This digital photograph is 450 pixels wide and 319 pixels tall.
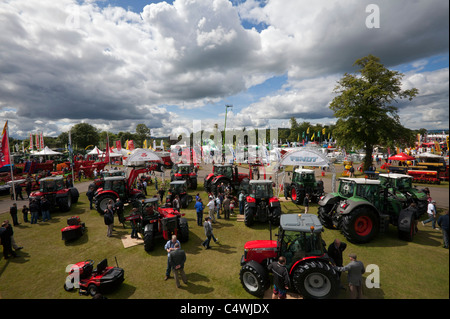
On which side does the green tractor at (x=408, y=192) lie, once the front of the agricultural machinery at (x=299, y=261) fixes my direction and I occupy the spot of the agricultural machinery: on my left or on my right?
on my right

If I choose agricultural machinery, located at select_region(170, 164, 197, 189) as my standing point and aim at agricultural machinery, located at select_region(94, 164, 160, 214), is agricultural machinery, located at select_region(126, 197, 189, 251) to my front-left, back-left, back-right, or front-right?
front-left

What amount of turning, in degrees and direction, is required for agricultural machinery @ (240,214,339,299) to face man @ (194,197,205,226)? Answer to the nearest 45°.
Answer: approximately 45° to its right

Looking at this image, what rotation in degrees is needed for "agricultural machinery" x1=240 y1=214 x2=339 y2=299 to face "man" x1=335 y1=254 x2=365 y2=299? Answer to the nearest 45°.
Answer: approximately 180°

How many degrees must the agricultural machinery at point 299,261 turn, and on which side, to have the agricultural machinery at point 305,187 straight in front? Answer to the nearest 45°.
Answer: approximately 90° to its right

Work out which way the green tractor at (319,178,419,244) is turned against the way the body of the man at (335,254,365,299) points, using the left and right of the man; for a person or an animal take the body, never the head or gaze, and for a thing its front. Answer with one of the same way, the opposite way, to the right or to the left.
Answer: to the right

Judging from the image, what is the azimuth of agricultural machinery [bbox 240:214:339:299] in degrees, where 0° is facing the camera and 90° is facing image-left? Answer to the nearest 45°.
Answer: approximately 90°
